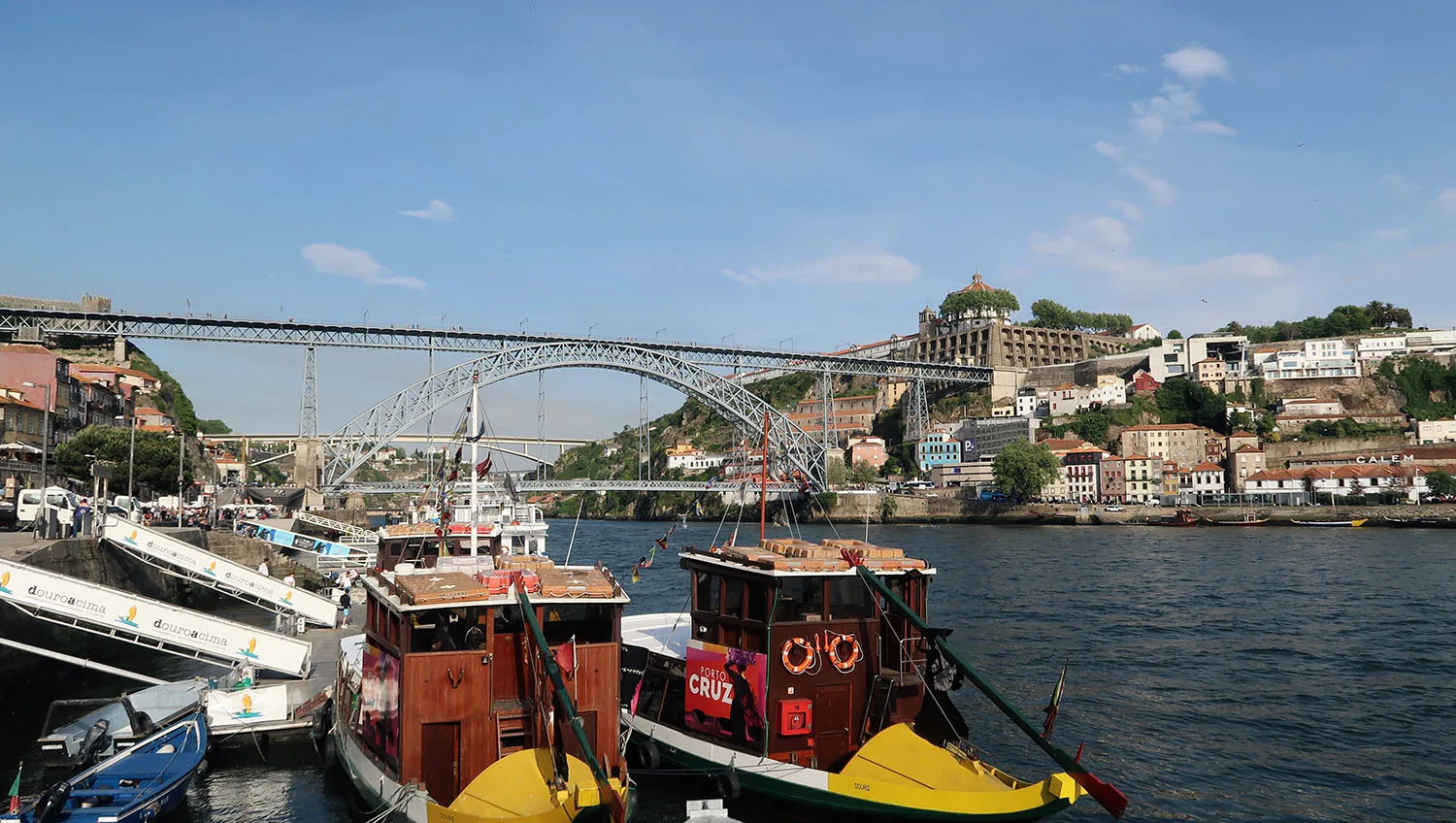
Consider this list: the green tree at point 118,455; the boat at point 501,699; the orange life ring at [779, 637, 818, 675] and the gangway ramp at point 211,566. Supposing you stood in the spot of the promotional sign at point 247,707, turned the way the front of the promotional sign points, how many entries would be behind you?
2

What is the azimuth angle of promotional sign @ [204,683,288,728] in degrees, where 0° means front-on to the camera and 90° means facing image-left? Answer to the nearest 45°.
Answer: approximately 0°

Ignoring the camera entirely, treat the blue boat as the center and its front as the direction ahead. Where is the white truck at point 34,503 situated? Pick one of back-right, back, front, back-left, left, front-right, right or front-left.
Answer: front-left

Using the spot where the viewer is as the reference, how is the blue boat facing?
facing away from the viewer and to the right of the viewer

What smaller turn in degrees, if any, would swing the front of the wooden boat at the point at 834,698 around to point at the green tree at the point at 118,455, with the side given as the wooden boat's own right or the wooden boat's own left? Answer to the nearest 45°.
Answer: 0° — it already faces it

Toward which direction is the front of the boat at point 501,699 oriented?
away from the camera

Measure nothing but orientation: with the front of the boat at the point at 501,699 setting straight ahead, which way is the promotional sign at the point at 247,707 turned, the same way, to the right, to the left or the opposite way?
the opposite way

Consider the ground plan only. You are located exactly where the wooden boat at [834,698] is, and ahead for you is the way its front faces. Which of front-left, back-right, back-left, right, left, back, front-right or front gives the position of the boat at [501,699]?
left

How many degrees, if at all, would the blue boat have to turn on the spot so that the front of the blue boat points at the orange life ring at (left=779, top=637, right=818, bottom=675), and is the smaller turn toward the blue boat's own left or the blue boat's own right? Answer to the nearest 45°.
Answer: approximately 90° to the blue boat's own right

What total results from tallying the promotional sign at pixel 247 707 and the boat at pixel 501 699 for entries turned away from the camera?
1

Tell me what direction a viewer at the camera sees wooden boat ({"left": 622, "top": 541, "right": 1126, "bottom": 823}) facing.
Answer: facing away from the viewer and to the left of the viewer

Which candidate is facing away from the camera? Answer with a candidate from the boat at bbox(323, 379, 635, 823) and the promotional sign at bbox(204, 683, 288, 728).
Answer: the boat

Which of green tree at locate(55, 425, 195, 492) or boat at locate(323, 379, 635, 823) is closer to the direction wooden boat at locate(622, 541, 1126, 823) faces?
the green tree

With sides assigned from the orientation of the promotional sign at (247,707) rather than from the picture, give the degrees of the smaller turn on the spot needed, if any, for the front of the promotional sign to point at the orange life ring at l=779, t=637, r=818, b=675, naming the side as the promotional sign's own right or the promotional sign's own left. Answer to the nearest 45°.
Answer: approximately 45° to the promotional sign's own left

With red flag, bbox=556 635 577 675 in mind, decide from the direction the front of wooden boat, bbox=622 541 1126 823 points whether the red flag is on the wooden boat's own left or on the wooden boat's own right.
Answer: on the wooden boat's own left
